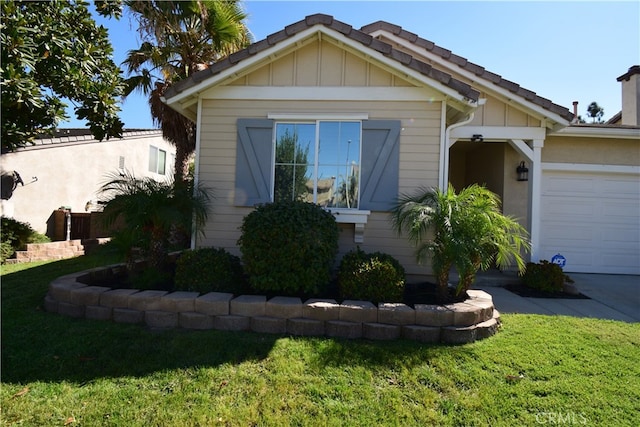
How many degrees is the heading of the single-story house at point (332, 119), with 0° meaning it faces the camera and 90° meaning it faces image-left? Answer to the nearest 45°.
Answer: approximately 0°

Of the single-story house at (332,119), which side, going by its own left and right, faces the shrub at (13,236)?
right

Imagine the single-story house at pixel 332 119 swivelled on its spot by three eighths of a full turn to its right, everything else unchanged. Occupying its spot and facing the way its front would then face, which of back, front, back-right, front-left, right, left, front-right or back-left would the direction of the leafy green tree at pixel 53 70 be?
left

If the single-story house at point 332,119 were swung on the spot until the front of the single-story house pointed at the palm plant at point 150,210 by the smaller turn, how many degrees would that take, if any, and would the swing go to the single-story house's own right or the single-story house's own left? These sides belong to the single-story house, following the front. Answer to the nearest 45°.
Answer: approximately 45° to the single-story house's own right

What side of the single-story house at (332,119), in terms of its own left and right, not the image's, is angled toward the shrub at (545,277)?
left

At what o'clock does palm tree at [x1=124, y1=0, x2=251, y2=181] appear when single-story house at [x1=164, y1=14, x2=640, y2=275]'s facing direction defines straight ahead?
The palm tree is roughly at 4 o'clock from the single-story house.

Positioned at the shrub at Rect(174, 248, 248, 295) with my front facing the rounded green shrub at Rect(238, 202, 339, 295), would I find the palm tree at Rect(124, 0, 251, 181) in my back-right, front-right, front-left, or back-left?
back-left

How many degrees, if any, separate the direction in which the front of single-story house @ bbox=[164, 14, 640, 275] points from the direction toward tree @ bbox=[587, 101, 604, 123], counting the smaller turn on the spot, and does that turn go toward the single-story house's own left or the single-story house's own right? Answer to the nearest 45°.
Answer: approximately 135° to the single-story house's own left

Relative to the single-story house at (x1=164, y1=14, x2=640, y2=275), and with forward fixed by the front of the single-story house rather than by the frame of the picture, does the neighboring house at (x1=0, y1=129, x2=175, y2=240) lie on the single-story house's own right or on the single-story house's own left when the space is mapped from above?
on the single-story house's own right
